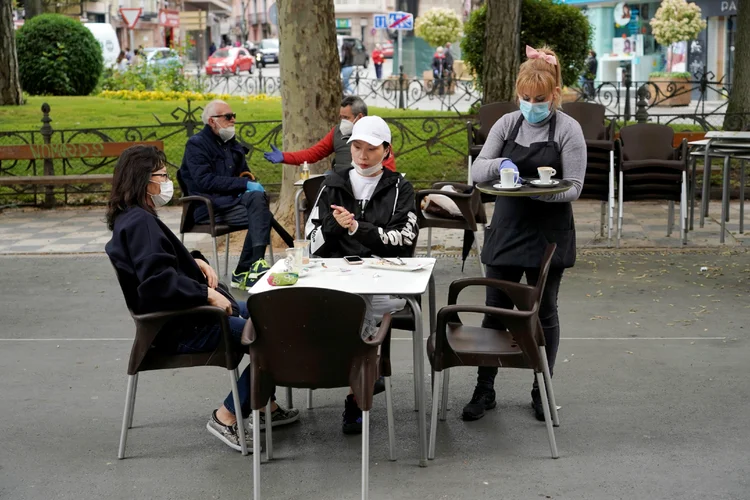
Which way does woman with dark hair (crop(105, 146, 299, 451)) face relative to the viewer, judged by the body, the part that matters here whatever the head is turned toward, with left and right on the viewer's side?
facing to the right of the viewer

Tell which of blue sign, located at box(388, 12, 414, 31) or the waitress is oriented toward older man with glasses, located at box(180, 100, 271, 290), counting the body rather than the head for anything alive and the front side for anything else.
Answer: the blue sign

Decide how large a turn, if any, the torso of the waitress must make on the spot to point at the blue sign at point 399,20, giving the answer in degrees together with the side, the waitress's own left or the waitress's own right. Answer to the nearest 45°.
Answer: approximately 135° to the waitress's own right

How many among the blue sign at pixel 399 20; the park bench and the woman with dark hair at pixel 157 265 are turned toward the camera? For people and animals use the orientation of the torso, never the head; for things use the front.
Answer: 2

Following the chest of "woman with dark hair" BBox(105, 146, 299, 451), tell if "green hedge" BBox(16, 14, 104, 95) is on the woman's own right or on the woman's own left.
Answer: on the woman's own left

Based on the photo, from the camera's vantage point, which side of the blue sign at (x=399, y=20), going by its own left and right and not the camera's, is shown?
front

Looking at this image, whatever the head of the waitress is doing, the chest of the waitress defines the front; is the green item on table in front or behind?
in front

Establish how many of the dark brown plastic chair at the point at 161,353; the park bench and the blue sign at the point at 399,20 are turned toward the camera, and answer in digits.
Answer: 2

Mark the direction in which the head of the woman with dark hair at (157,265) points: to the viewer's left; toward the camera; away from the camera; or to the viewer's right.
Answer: to the viewer's right

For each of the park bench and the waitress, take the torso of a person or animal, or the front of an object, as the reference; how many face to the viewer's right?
0

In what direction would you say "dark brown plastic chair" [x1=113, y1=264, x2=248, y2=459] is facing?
to the viewer's right

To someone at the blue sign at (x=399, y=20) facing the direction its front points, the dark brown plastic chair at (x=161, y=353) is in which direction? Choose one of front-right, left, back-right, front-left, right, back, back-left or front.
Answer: front

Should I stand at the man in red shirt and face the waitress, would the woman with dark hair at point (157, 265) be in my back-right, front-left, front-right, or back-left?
front-right

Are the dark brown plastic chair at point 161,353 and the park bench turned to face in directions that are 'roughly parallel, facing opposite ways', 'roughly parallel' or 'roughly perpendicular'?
roughly perpendicular

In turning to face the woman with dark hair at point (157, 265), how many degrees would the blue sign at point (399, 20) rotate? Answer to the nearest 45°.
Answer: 0° — it already faces them

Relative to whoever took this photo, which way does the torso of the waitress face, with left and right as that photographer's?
facing the viewer and to the left of the viewer

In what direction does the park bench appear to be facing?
toward the camera

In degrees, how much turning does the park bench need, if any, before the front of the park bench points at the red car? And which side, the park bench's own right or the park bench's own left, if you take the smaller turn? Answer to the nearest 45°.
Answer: approximately 180°
